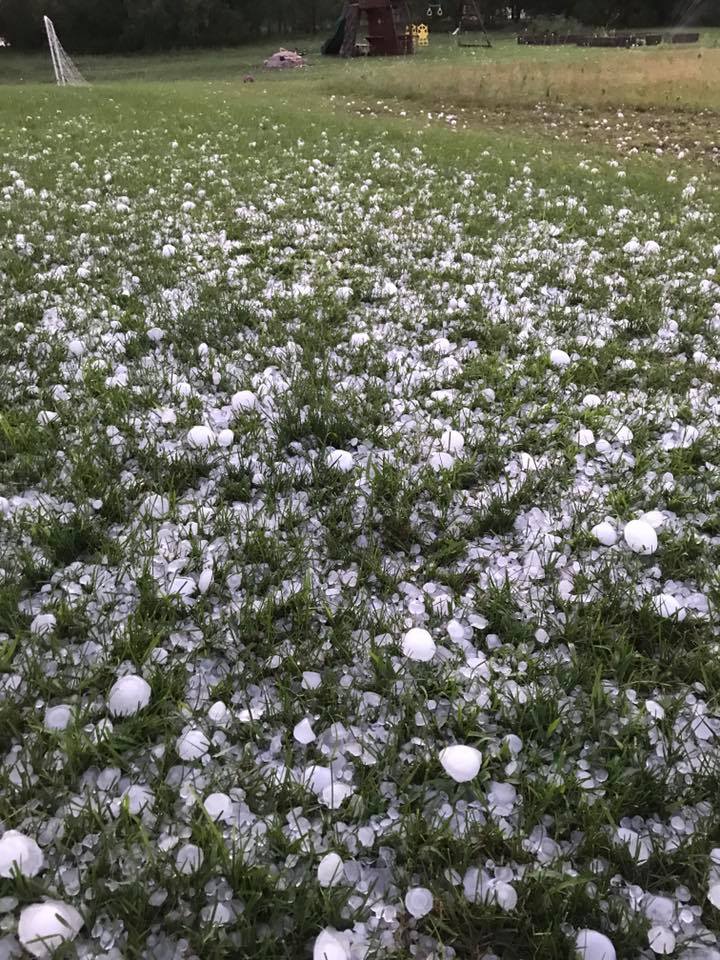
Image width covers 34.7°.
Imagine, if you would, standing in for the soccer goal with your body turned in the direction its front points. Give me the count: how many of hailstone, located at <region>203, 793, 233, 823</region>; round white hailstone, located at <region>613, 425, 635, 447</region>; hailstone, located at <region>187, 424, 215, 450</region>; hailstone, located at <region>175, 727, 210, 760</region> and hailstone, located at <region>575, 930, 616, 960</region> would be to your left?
5

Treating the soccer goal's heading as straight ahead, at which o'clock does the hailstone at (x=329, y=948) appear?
The hailstone is roughly at 9 o'clock from the soccer goal.

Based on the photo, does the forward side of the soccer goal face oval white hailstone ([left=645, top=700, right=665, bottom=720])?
no

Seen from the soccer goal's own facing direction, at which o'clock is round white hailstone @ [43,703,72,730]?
The round white hailstone is roughly at 9 o'clock from the soccer goal.

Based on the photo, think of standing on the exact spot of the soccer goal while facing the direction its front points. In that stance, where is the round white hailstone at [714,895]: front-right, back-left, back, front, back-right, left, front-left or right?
left

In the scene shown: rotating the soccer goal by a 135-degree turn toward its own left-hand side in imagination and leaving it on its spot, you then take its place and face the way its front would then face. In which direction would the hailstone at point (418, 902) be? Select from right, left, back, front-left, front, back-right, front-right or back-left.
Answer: front-right

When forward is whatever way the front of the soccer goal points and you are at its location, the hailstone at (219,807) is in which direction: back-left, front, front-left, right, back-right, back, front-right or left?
left

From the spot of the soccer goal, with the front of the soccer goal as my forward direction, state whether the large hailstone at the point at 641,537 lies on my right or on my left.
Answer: on my left

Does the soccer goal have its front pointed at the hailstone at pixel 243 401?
no

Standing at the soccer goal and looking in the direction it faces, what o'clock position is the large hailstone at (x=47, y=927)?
The large hailstone is roughly at 9 o'clock from the soccer goal.

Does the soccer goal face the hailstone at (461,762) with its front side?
no

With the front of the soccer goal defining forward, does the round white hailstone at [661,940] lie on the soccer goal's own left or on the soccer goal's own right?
on the soccer goal's own left

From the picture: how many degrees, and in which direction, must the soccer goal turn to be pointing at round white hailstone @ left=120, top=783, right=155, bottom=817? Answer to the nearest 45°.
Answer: approximately 90° to its left

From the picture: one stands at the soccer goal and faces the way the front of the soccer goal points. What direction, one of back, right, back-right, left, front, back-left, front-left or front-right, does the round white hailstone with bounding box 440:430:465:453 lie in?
left

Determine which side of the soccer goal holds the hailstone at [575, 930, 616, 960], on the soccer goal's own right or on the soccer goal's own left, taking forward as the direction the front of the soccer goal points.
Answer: on the soccer goal's own left

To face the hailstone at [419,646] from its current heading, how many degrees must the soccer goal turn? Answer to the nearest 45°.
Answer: approximately 90° to its left

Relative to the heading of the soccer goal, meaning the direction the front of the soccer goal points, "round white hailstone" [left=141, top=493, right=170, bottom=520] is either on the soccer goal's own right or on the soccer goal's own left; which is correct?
on the soccer goal's own left

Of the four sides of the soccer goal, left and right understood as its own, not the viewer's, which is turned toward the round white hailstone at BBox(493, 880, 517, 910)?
left

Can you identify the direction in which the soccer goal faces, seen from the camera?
facing to the left of the viewer
